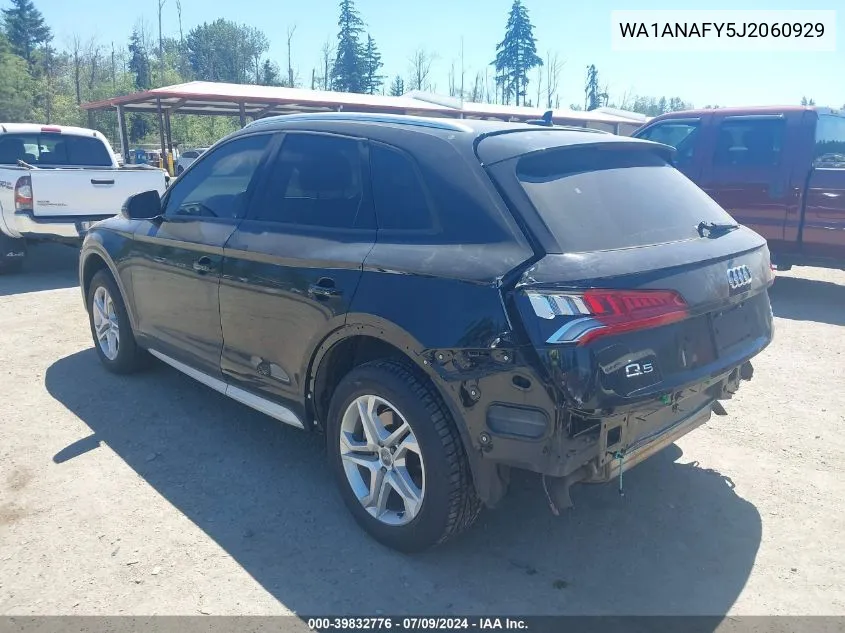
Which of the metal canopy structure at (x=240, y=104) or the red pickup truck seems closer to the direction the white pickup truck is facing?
the metal canopy structure

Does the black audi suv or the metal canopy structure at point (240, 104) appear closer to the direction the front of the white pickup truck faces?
the metal canopy structure

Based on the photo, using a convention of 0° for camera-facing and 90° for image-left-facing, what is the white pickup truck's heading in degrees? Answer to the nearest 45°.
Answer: approximately 135°

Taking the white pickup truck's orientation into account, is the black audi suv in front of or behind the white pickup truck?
behind

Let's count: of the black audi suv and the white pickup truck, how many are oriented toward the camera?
0

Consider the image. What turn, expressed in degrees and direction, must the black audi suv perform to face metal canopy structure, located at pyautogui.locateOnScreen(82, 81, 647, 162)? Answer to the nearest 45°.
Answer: approximately 45° to its right

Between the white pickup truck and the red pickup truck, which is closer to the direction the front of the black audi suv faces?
the white pickup truck

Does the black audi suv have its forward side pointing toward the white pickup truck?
yes

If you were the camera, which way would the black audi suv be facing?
facing away from the viewer and to the left of the viewer

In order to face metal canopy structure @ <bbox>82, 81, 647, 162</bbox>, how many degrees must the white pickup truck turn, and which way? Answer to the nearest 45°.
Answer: approximately 45° to its right

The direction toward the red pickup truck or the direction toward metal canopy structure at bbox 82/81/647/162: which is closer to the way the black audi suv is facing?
the metal canopy structure
